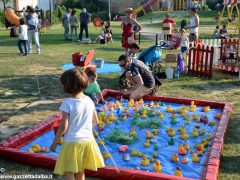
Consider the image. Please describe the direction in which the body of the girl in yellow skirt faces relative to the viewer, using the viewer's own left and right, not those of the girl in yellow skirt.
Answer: facing away from the viewer

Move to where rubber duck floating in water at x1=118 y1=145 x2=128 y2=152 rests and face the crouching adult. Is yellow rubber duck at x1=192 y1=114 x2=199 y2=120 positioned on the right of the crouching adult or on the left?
right

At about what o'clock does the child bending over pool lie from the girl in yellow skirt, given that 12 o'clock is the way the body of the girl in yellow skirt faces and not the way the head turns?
The child bending over pool is roughly at 12 o'clock from the girl in yellow skirt.

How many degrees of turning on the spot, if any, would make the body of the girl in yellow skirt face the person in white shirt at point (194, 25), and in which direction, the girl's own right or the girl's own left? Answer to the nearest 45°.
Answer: approximately 45° to the girl's own right

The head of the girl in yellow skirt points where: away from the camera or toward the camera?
away from the camera

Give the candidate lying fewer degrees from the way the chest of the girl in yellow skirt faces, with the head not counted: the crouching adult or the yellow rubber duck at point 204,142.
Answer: the crouching adult
